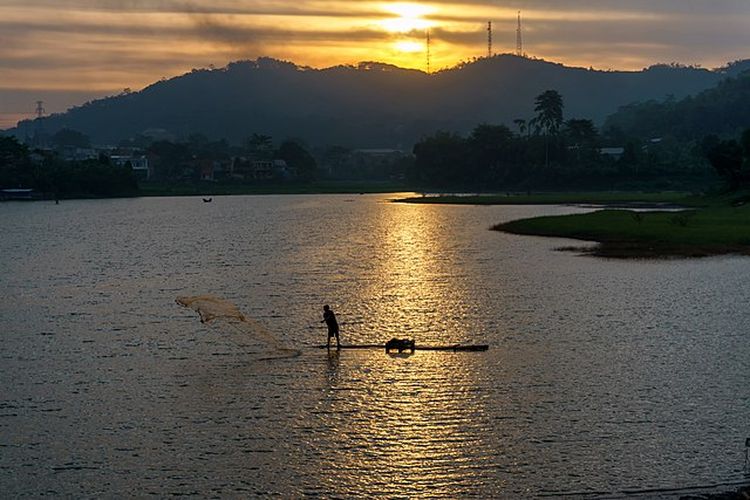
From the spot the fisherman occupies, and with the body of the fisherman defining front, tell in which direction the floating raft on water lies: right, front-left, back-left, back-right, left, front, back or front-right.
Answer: back

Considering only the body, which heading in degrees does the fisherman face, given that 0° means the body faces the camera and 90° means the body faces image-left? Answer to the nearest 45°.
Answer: approximately 90°
